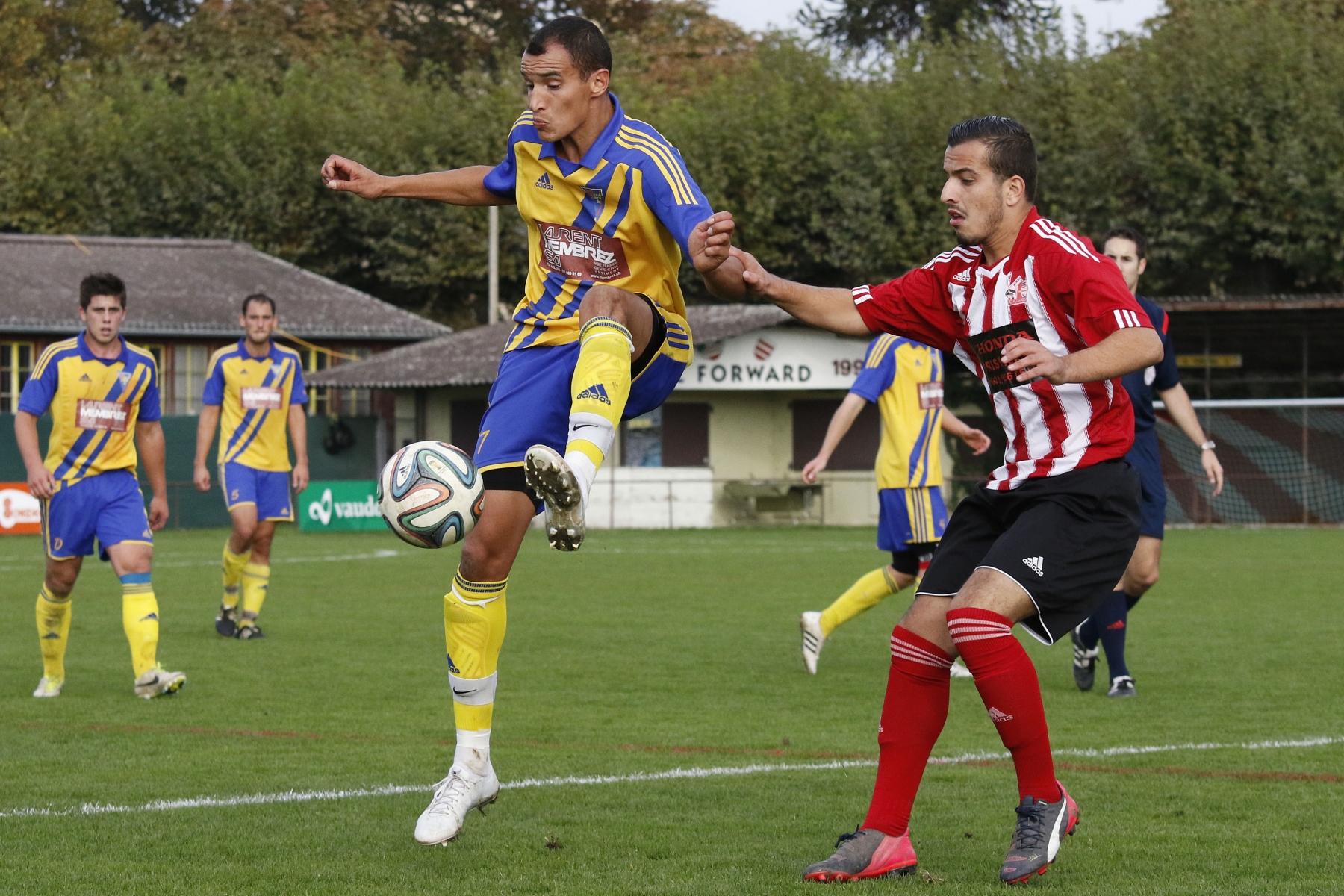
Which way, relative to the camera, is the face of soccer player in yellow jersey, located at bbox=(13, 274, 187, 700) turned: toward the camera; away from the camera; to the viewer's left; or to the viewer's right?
toward the camera

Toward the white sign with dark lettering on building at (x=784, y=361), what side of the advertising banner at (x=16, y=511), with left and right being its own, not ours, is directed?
left

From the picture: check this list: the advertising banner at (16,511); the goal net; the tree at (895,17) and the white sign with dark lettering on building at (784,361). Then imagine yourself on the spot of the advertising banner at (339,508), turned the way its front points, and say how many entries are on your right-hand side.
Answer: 1

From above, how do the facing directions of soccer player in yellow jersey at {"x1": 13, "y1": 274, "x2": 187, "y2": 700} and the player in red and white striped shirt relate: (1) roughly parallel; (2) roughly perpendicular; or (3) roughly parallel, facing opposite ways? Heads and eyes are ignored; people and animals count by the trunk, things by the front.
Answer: roughly perpendicular

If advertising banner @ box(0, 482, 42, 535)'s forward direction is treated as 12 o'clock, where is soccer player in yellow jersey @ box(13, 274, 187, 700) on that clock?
The soccer player in yellow jersey is roughly at 12 o'clock from the advertising banner.

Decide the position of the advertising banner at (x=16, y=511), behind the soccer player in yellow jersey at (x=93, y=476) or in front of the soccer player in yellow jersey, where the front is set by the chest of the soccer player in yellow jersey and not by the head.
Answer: behind

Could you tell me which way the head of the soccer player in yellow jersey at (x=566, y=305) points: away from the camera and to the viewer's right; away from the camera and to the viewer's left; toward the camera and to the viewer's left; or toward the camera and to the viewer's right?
toward the camera and to the viewer's left

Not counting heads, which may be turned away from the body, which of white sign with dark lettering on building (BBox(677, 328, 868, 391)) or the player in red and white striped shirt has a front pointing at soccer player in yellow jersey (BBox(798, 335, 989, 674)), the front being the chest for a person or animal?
the white sign with dark lettering on building

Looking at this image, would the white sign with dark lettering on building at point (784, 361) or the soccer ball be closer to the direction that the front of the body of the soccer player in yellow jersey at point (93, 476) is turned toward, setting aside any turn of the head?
the soccer ball

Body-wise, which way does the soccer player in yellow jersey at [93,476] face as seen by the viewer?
toward the camera

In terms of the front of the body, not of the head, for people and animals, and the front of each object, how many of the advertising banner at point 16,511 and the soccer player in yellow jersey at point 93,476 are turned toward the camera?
2

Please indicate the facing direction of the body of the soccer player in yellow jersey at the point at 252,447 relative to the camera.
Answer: toward the camera

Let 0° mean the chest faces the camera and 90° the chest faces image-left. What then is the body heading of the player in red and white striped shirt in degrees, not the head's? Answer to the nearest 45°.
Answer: approximately 45°

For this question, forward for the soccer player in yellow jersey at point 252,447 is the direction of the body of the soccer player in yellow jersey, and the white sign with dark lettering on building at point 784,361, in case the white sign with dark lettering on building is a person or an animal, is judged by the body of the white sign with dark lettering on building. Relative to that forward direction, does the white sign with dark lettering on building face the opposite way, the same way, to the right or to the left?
the same way

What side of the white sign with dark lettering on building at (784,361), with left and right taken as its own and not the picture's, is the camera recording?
front
